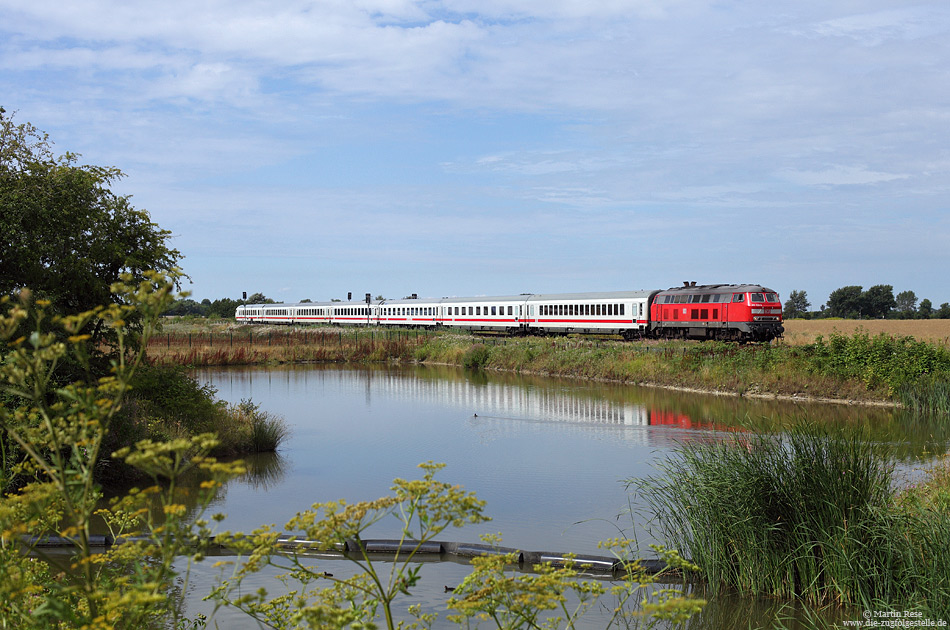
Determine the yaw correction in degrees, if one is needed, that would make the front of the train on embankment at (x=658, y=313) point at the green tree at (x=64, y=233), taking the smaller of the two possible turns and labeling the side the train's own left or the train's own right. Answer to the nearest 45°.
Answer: approximately 90° to the train's own right

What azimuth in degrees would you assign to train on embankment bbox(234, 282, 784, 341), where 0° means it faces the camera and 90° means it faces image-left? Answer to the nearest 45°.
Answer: approximately 315°
